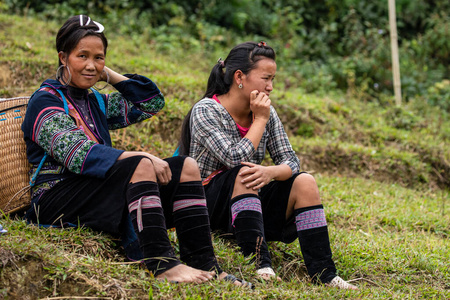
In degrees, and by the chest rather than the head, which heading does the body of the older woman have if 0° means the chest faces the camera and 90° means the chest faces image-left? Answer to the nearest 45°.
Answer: approximately 315°

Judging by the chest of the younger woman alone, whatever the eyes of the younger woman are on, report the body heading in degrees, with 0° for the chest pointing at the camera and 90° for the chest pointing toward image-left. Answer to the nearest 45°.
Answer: approximately 315°

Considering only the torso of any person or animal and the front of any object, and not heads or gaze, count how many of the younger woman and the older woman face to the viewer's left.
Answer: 0

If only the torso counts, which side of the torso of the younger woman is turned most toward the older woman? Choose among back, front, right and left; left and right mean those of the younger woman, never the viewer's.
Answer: right
